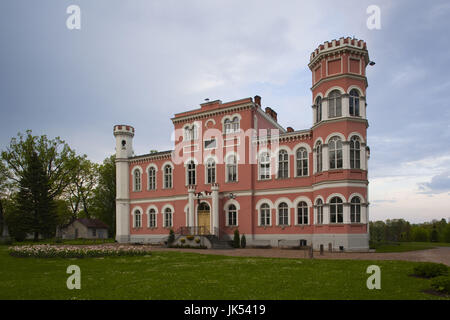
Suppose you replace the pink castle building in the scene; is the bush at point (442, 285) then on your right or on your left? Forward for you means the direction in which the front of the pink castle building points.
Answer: on your left

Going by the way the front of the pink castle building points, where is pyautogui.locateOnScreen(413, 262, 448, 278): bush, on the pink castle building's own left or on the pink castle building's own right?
on the pink castle building's own left

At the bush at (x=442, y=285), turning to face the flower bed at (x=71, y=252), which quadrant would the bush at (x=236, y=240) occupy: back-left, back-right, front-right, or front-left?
front-right

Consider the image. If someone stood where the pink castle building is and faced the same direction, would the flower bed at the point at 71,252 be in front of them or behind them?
in front

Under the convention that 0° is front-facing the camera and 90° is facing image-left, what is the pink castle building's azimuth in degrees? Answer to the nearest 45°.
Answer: approximately 45°

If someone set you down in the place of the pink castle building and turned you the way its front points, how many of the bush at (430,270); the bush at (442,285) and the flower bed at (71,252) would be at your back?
0
